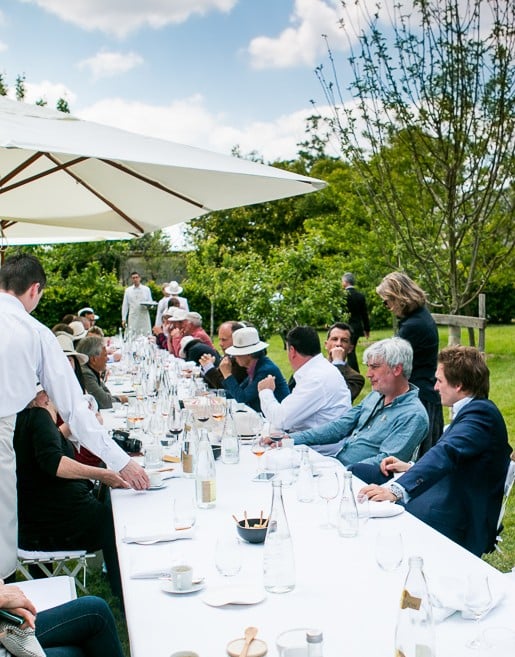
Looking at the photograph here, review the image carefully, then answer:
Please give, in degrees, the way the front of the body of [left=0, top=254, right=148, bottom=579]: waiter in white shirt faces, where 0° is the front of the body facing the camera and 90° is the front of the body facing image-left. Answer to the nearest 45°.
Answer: approximately 225°

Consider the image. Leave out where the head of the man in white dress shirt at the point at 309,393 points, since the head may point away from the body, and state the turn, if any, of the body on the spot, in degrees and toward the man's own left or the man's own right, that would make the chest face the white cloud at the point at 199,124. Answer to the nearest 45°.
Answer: approximately 45° to the man's own right

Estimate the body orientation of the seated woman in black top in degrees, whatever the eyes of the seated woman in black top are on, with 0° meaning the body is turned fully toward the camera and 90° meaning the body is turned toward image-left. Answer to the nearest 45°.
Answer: approximately 270°

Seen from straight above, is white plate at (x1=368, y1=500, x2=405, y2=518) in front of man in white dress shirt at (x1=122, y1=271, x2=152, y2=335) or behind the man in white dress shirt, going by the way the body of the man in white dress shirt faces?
in front

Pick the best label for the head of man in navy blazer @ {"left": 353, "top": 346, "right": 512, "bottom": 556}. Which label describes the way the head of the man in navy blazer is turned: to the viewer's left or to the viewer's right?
to the viewer's left

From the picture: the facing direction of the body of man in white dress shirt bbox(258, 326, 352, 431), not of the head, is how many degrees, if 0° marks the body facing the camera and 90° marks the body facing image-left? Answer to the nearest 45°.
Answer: approximately 135°

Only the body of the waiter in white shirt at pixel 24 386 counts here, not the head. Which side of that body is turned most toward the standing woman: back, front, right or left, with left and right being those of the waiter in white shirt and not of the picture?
front

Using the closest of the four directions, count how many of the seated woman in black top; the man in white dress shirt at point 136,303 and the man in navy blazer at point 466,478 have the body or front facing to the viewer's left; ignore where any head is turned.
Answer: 1

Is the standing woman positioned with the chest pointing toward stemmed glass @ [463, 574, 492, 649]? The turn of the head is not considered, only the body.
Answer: no

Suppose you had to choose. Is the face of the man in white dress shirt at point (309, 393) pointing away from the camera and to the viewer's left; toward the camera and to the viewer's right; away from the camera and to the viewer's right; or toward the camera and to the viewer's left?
away from the camera and to the viewer's left

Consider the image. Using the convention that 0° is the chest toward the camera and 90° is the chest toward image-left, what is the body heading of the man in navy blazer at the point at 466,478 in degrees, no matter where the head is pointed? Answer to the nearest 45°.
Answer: approximately 90°

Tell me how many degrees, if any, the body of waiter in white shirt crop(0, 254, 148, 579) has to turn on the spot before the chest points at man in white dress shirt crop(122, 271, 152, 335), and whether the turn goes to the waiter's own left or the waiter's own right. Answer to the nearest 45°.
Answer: approximately 45° to the waiter's own left

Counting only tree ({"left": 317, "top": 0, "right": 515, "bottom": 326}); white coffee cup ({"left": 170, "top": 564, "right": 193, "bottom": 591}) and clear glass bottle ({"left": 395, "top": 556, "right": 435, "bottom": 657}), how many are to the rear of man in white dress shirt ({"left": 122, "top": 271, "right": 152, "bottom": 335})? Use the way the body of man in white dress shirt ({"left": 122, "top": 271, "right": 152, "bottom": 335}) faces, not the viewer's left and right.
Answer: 0

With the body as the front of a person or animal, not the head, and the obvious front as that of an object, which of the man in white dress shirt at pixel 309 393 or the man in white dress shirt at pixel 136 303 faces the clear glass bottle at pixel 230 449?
the man in white dress shirt at pixel 136 303

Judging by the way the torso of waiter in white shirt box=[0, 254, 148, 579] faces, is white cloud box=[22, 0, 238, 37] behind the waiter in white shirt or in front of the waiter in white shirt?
in front

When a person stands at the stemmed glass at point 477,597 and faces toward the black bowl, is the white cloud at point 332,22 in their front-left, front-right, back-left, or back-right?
front-right
